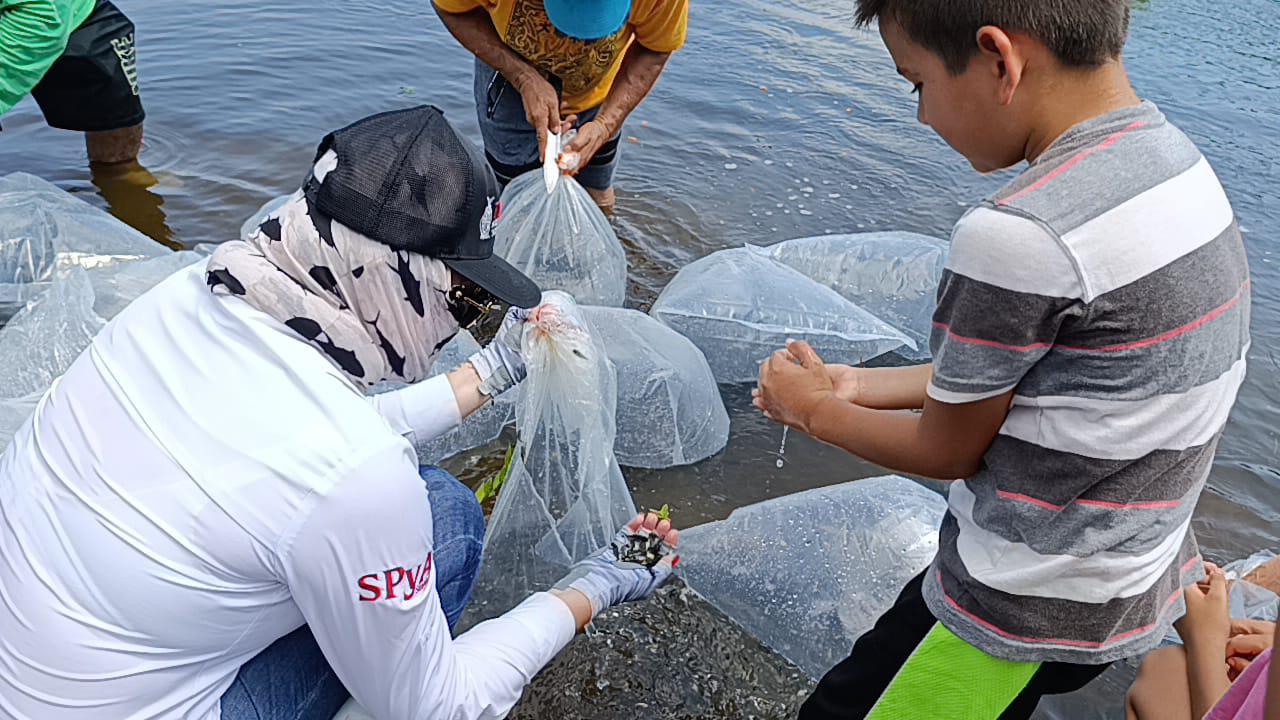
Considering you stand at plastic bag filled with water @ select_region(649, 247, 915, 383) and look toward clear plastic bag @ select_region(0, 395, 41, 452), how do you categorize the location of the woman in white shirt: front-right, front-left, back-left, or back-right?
front-left

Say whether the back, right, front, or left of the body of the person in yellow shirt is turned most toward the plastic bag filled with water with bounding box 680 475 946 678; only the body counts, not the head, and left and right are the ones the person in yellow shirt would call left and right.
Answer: front

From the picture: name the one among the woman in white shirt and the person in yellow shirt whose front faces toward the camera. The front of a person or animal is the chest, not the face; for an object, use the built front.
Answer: the person in yellow shirt

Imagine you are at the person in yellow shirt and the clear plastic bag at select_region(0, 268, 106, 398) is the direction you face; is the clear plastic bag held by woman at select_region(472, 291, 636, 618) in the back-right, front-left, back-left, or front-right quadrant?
front-left

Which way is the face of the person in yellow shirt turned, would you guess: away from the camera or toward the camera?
toward the camera

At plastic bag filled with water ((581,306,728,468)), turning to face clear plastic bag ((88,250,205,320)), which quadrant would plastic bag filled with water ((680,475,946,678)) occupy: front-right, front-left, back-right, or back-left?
back-left

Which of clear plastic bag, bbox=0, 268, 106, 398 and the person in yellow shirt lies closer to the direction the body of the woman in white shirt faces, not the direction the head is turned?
the person in yellow shirt

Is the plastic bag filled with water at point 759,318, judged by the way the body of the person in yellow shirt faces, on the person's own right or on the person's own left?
on the person's own left

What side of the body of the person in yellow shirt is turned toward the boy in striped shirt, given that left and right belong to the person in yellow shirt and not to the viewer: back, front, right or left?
front

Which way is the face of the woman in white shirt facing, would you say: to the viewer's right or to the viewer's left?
to the viewer's right

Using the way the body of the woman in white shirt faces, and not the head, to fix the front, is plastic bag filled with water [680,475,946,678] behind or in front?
in front

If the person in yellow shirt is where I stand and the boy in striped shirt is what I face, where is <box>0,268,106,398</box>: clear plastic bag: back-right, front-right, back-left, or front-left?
front-right

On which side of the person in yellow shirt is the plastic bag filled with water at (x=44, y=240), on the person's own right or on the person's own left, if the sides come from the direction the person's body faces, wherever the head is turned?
on the person's own right

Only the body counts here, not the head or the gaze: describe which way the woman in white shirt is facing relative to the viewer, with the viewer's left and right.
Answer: facing away from the viewer and to the right of the viewer

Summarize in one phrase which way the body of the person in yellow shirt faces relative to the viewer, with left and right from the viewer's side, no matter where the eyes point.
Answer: facing the viewer

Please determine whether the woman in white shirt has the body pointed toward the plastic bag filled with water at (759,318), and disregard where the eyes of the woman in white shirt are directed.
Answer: yes

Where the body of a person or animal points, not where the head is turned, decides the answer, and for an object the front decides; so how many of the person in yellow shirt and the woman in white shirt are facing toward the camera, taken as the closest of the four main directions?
1

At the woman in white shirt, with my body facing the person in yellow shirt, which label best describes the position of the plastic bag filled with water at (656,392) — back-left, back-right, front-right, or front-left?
front-right

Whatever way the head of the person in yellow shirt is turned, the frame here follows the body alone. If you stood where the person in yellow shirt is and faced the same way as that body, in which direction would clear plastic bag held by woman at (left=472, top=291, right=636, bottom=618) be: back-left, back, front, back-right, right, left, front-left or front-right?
front

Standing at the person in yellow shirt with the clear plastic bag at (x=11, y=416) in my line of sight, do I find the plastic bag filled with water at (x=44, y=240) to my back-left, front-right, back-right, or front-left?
front-right
